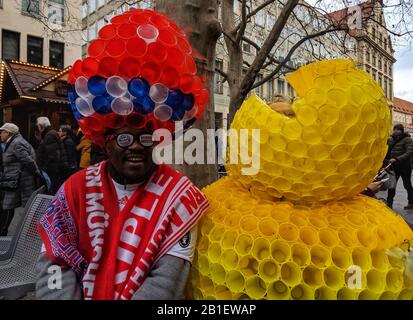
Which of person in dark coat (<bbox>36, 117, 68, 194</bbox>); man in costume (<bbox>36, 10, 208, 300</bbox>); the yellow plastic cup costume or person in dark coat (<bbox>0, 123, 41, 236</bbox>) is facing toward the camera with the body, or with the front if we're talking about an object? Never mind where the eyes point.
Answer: the man in costume

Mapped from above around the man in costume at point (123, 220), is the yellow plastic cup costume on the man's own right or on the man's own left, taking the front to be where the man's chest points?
on the man's own left

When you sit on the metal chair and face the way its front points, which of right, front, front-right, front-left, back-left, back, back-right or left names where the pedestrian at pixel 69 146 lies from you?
back-right

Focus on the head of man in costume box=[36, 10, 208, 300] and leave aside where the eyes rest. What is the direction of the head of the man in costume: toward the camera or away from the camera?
toward the camera

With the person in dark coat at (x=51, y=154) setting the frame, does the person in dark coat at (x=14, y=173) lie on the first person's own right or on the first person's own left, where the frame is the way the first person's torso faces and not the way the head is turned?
on the first person's own left

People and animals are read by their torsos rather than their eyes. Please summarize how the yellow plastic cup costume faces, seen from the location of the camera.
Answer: facing to the left of the viewer

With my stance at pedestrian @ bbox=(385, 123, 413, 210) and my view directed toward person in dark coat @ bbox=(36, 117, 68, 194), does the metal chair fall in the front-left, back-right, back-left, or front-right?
front-left

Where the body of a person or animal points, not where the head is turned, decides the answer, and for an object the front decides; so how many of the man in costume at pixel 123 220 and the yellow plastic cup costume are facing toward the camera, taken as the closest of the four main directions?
1

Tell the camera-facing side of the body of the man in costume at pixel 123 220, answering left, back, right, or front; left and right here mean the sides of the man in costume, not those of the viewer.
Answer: front
